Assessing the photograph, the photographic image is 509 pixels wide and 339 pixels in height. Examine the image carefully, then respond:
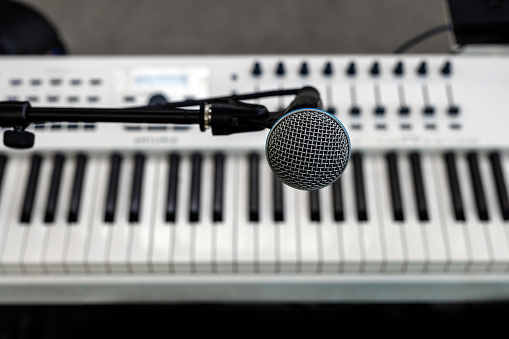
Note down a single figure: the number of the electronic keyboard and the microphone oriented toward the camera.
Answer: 2

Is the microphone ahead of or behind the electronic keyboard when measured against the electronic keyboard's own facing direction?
ahead

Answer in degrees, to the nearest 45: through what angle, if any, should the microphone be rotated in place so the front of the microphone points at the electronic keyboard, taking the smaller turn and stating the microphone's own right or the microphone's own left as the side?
approximately 180°

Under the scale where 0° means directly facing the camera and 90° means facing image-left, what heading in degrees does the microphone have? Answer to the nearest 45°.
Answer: approximately 0°
